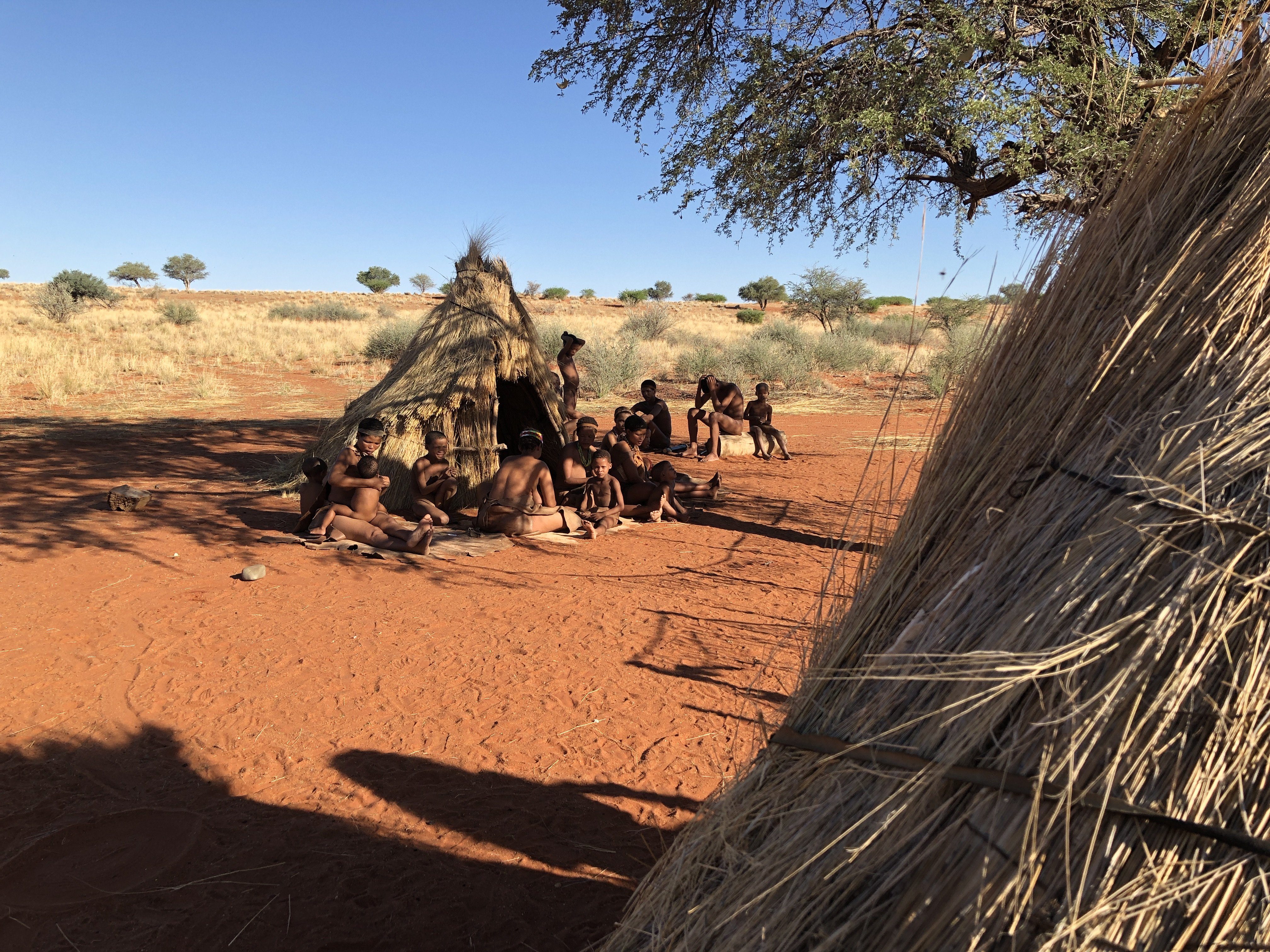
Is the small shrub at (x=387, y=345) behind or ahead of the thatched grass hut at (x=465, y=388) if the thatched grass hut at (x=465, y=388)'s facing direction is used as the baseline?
behind

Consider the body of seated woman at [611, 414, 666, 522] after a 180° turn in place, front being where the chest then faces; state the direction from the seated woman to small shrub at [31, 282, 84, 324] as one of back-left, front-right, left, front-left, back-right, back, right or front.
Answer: front

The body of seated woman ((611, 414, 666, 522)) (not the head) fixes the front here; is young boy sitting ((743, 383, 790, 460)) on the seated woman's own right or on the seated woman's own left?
on the seated woman's own left

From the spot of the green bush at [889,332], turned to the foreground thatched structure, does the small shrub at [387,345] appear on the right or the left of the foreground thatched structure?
right

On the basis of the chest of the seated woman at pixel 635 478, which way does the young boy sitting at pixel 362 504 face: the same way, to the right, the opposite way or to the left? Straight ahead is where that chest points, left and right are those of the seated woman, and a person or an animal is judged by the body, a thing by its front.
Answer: the opposite way

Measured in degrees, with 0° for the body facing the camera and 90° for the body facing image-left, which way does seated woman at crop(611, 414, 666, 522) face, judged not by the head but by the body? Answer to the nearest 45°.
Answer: approximately 315°

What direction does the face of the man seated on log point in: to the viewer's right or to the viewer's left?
to the viewer's left

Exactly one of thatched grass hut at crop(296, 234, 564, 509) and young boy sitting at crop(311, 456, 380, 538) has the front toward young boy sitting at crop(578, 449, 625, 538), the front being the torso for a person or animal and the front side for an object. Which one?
the thatched grass hut

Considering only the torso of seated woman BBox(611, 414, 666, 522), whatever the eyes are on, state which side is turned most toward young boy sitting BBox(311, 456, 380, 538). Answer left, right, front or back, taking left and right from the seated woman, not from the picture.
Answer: right

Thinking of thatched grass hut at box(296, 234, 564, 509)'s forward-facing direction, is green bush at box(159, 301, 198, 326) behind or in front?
behind
